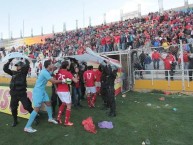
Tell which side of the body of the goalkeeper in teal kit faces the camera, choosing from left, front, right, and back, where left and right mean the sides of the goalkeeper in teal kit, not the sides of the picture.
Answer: right

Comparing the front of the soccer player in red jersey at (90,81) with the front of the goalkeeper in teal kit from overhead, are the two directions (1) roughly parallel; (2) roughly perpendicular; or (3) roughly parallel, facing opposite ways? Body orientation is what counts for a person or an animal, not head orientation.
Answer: roughly perpendicular

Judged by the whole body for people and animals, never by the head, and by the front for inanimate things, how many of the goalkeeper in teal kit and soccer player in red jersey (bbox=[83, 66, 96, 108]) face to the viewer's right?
1
